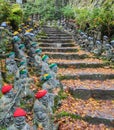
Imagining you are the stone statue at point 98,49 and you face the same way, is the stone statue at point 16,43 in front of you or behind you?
in front

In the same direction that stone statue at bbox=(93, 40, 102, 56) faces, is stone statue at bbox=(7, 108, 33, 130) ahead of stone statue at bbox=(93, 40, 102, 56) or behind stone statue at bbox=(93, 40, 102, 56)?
ahead

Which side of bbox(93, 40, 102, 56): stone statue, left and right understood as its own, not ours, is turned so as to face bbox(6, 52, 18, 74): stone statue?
front

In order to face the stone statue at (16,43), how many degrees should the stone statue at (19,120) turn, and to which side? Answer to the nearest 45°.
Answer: approximately 180°

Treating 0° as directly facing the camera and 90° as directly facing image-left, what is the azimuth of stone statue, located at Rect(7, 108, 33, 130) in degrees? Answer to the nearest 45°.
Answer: approximately 0°

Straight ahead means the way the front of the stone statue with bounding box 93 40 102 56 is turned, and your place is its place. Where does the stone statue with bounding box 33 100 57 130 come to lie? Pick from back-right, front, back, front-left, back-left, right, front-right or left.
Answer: front-left

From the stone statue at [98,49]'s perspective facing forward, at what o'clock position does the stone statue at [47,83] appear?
the stone statue at [47,83] is roughly at 11 o'clock from the stone statue at [98,49].

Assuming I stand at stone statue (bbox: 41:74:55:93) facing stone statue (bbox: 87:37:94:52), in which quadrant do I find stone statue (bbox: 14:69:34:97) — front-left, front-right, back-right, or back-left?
back-left

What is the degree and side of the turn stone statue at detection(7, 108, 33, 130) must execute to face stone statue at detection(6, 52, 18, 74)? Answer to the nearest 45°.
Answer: approximately 180°

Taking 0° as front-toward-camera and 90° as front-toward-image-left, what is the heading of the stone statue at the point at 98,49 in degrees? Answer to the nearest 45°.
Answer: approximately 45°
